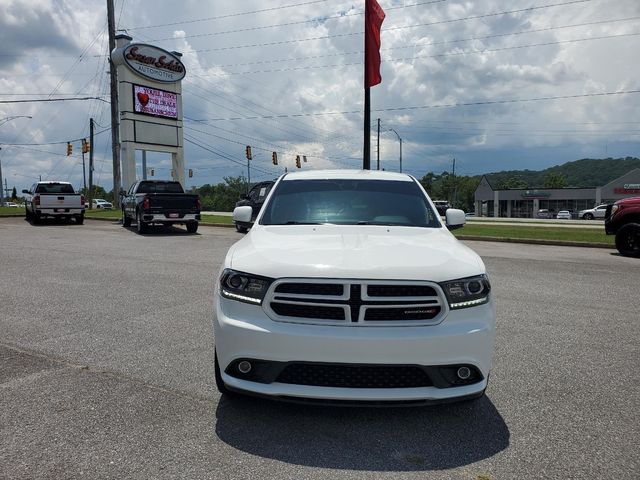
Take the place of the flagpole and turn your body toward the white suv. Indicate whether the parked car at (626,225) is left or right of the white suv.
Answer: left

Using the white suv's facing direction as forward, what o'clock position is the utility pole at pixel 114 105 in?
The utility pole is roughly at 5 o'clock from the white suv.

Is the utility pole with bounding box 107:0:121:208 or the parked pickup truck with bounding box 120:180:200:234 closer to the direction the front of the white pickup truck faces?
the utility pole

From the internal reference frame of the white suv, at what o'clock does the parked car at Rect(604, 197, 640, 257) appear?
The parked car is roughly at 7 o'clock from the white suv.

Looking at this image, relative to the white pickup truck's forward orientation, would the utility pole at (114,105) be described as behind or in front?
in front

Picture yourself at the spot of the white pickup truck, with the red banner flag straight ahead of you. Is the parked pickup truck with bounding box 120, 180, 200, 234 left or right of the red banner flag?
right

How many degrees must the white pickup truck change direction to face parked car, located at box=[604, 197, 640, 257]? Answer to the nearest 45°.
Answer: approximately 135° to its right

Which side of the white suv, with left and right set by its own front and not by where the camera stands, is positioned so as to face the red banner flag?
back

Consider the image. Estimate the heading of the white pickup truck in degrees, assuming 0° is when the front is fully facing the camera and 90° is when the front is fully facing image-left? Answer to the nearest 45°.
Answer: approximately 180°

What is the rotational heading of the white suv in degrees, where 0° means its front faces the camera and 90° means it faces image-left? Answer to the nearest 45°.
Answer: approximately 0°

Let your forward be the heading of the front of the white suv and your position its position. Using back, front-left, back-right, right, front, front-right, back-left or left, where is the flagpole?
back

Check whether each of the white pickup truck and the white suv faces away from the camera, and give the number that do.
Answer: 1
